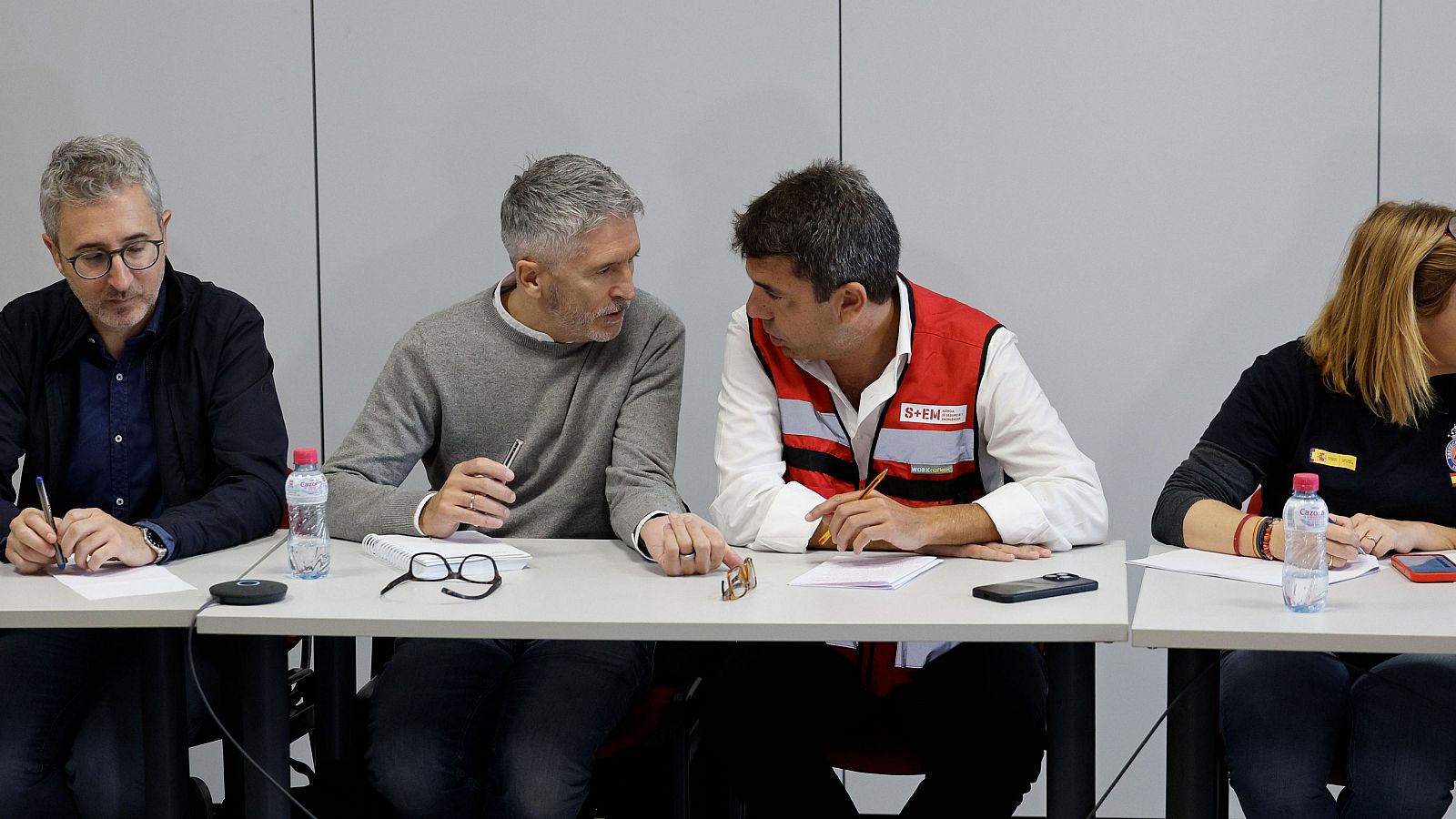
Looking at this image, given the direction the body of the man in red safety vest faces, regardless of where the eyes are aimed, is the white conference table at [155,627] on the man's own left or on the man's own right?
on the man's own right

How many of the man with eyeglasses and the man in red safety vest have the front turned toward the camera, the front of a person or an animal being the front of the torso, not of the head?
2

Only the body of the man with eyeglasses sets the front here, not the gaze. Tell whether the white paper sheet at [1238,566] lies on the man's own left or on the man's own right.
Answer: on the man's own left

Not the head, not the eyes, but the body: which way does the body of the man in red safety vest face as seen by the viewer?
toward the camera

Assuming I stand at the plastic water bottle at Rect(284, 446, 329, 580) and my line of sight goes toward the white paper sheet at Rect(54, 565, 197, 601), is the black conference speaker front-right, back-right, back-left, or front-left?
front-left

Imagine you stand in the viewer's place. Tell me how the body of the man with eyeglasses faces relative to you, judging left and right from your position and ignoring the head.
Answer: facing the viewer

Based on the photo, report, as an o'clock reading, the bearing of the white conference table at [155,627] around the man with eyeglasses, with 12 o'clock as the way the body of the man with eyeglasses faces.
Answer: The white conference table is roughly at 12 o'clock from the man with eyeglasses.

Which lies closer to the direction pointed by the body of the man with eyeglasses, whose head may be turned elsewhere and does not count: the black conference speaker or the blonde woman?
the black conference speaker
